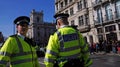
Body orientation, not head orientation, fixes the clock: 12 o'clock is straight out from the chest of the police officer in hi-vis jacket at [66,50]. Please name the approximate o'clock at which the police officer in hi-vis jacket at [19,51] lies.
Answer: the police officer in hi-vis jacket at [19,51] is roughly at 10 o'clock from the police officer in hi-vis jacket at [66,50].

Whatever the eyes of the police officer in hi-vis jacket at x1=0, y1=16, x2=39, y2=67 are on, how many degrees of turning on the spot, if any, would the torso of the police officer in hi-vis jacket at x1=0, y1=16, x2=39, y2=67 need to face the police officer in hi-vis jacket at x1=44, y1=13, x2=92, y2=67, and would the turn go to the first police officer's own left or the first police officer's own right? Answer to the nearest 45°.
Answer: approximately 45° to the first police officer's own left

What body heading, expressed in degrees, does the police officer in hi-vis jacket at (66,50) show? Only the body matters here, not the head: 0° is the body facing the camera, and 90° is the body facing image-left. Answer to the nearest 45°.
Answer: approximately 135°

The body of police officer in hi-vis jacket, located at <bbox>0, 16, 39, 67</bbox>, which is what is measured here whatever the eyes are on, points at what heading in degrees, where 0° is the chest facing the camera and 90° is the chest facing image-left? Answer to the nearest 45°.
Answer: approximately 315°

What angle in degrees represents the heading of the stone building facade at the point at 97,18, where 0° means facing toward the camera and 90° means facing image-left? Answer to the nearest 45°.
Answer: approximately 45°

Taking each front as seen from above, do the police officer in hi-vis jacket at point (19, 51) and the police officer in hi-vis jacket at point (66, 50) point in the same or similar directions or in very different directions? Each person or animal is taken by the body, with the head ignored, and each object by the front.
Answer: very different directions

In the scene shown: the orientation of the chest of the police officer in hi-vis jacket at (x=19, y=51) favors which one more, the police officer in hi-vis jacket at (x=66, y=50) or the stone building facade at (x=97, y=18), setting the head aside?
the police officer in hi-vis jacket

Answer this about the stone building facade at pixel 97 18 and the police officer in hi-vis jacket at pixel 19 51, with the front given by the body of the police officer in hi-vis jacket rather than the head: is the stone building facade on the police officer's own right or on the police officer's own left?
on the police officer's own left

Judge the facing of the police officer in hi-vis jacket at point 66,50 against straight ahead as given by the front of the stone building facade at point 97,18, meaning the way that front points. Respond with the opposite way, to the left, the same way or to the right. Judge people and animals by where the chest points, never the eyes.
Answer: to the right
